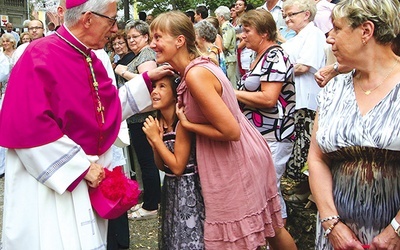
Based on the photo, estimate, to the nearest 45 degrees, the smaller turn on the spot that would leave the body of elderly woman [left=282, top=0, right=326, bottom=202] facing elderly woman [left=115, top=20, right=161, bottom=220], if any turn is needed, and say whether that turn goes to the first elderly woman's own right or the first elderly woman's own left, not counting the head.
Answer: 0° — they already face them

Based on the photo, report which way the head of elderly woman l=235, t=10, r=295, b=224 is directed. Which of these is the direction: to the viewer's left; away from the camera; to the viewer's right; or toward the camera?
to the viewer's left

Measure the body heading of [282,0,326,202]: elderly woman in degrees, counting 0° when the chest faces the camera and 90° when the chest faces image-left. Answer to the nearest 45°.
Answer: approximately 90°

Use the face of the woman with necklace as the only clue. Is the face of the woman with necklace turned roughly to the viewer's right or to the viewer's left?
to the viewer's left

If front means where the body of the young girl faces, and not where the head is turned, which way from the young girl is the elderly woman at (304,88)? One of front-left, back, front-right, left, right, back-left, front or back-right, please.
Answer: back

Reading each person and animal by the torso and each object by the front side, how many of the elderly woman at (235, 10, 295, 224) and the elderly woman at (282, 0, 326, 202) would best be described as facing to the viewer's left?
2

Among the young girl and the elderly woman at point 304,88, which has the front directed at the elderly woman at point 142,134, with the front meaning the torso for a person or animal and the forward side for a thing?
the elderly woman at point 304,88

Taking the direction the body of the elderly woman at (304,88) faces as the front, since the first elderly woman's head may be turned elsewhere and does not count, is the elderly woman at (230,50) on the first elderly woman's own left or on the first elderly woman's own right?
on the first elderly woman's own right

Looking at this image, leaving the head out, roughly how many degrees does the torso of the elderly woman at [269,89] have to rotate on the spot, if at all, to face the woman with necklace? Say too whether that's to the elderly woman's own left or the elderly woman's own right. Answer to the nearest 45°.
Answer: approximately 90° to the elderly woman's own left

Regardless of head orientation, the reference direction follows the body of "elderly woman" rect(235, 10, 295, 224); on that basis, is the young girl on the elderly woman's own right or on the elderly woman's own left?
on the elderly woman's own left

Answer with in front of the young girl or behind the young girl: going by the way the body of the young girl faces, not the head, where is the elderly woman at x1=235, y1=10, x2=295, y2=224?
behind

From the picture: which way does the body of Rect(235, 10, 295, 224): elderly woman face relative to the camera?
to the viewer's left
